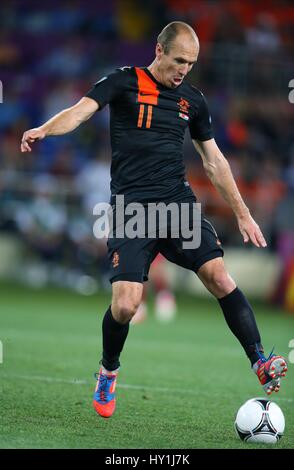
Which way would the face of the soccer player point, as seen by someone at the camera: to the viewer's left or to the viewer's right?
to the viewer's right

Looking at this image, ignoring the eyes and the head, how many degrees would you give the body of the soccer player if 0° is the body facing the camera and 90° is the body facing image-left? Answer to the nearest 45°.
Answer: approximately 0°
